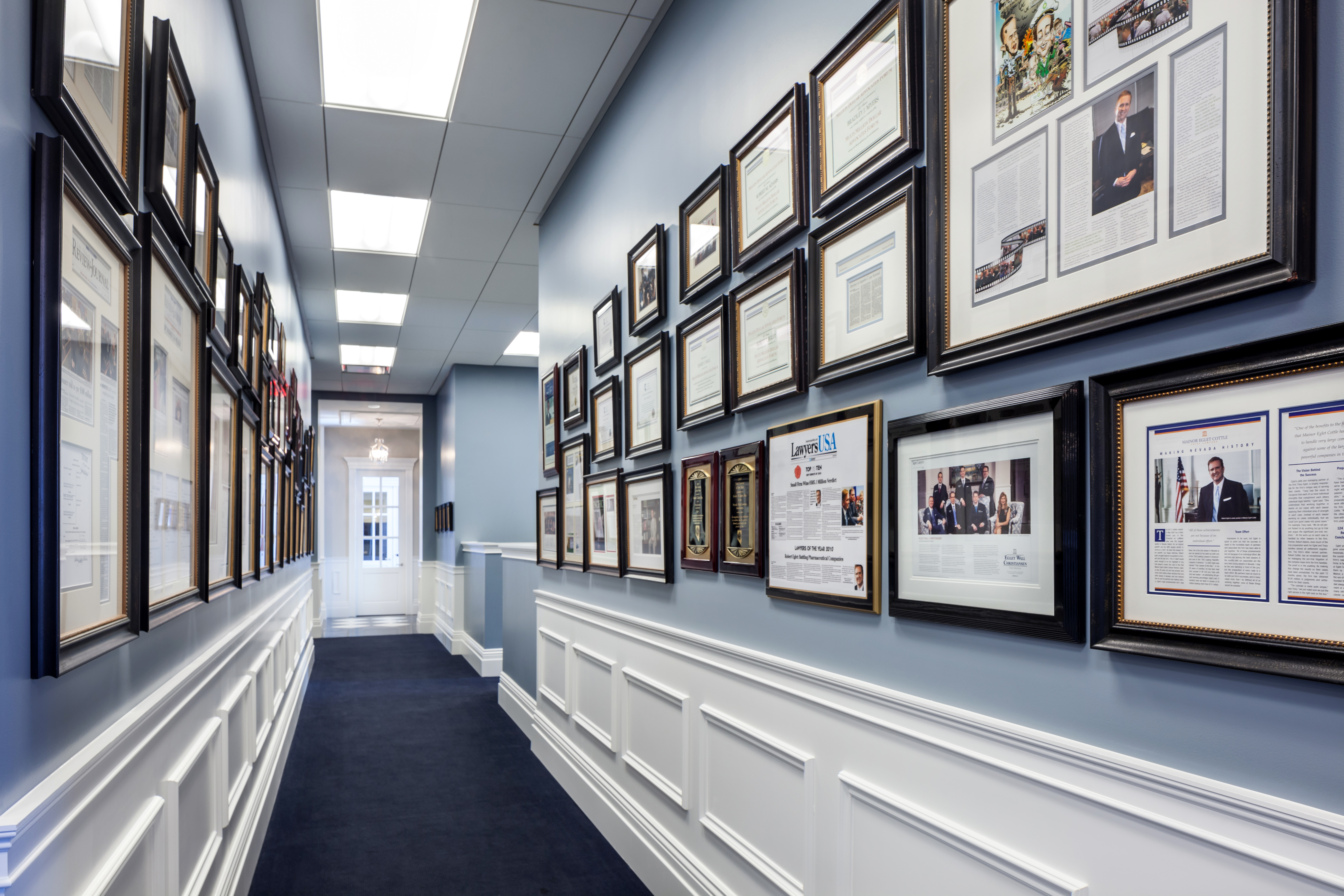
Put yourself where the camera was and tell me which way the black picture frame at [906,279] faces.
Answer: facing the viewer and to the left of the viewer

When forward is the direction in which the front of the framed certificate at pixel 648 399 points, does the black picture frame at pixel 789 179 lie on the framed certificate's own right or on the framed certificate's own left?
on the framed certificate's own left

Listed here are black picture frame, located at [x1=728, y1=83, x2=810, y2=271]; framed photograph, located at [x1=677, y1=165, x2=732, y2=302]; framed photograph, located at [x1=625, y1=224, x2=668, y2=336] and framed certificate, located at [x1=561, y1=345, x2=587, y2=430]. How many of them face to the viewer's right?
0

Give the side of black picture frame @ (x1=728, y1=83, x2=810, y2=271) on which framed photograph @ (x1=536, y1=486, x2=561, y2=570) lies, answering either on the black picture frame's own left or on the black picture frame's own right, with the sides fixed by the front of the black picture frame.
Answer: on the black picture frame's own right

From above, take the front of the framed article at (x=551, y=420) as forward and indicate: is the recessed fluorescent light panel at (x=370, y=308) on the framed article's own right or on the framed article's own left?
on the framed article's own right

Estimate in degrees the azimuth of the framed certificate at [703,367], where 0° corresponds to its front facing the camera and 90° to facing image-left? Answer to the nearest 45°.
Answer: approximately 45°

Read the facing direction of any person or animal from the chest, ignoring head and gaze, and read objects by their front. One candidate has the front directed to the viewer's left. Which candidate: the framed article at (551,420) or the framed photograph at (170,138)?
the framed article

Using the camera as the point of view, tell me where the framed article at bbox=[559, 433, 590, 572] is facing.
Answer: facing to the left of the viewer

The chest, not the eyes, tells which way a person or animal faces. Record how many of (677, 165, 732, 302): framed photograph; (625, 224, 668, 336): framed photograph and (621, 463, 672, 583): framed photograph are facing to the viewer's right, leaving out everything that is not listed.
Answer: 0

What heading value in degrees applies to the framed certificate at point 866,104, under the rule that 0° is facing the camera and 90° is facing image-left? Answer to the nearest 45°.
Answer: approximately 45°

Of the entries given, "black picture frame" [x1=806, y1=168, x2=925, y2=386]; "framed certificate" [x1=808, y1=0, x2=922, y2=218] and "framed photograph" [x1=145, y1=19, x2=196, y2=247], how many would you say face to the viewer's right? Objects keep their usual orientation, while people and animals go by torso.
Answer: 1
